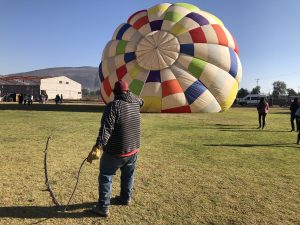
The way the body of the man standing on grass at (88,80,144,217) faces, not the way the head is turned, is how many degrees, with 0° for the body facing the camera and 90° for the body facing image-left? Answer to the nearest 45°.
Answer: approximately 135°

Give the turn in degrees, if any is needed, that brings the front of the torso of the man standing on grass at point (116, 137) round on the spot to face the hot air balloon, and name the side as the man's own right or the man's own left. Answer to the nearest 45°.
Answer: approximately 45° to the man's own right
